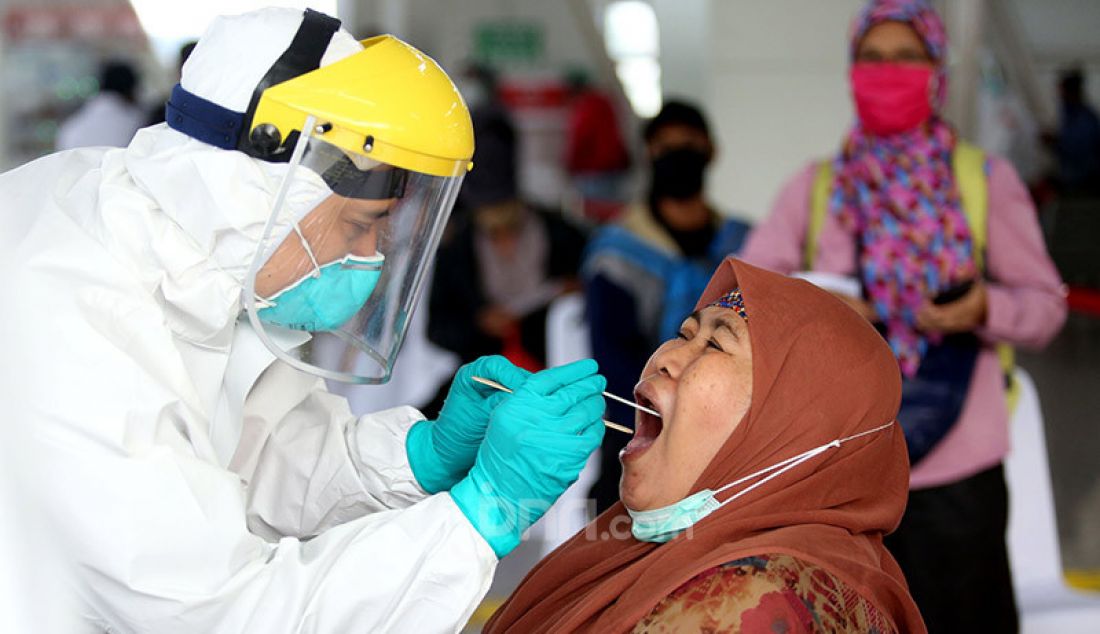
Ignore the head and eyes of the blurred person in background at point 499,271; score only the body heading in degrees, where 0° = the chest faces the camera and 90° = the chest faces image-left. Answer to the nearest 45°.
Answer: approximately 0°

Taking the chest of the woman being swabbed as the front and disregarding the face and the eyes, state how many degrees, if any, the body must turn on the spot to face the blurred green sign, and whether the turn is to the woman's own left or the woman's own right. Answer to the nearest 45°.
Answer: approximately 90° to the woman's own right

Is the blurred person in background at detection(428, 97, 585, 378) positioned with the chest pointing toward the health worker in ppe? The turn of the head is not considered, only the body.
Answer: yes

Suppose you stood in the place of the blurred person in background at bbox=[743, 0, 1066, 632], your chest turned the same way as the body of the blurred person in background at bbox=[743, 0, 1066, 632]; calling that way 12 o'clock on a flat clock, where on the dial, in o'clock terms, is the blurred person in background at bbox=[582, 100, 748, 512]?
the blurred person in background at bbox=[582, 100, 748, 512] is roughly at 4 o'clock from the blurred person in background at bbox=[743, 0, 1066, 632].

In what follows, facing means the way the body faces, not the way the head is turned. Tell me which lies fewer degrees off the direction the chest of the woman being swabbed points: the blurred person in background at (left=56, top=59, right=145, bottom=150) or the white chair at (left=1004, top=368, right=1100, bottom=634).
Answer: the blurred person in background

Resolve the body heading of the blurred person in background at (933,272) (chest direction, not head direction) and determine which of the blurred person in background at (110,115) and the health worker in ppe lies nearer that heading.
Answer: the health worker in ppe

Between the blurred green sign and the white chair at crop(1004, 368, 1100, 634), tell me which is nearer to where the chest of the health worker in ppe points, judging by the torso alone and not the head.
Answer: the white chair

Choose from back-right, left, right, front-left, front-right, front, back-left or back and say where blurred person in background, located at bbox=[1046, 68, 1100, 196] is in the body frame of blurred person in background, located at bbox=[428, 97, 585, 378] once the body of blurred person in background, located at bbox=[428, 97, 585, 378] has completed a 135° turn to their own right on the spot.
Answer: right

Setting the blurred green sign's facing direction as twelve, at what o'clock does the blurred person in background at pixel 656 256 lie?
The blurred person in background is roughly at 12 o'clock from the blurred green sign.

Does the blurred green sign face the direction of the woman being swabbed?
yes
